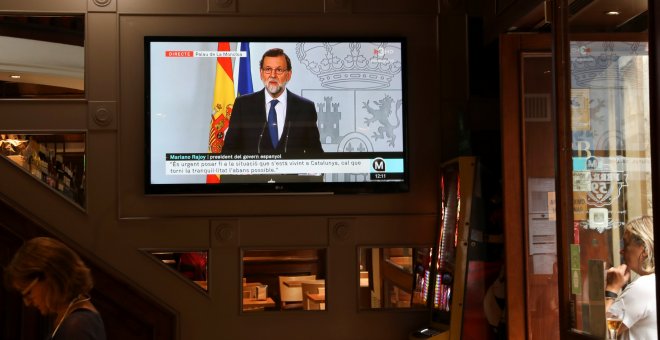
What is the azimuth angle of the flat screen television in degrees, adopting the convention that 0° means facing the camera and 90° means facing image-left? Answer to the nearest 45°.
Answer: approximately 0°

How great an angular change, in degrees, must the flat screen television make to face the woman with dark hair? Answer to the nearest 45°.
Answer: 0° — it already faces them

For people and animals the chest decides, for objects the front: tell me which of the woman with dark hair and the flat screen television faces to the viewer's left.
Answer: the woman with dark hair

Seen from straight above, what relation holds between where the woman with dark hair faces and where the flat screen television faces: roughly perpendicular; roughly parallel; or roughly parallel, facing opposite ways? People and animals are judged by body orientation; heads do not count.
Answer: roughly perpendicular

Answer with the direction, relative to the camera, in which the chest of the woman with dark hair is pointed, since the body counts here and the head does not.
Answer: to the viewer's left

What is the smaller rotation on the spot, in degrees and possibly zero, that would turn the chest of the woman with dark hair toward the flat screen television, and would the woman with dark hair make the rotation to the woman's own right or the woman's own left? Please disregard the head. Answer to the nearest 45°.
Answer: approximately 135° to the woman's own right

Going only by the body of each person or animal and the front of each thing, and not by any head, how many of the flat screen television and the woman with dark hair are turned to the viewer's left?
1

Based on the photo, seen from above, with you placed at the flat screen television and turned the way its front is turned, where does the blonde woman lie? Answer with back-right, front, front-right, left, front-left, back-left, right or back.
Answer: front-left

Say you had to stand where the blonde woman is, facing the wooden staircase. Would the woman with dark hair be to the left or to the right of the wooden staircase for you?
left

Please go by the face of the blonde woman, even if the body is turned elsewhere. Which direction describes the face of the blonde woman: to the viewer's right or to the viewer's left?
to the viewer's left

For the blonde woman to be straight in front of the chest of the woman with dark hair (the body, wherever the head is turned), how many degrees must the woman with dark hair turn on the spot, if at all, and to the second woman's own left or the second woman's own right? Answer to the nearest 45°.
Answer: approximately 180°
